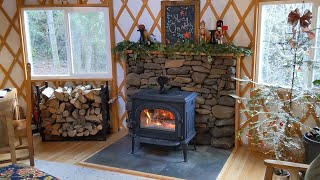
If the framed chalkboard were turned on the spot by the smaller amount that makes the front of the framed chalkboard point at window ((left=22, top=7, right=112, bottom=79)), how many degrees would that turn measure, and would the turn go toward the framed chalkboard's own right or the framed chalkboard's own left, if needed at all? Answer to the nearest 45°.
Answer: approximately 90° to the framed chalkboard's own right

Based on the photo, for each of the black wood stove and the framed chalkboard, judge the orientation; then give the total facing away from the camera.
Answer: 0

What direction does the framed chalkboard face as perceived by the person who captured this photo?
facing the viewer

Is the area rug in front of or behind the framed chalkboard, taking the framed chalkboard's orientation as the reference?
in front

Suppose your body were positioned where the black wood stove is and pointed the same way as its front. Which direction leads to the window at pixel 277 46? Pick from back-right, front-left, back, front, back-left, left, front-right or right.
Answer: back-left

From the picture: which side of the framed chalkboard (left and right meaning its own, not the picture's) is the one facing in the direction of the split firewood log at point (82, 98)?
right

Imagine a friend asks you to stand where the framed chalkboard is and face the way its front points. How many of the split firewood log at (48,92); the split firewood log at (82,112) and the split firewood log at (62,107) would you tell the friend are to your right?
3

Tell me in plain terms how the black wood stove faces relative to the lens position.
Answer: facing the viewer and to the left of the viewer

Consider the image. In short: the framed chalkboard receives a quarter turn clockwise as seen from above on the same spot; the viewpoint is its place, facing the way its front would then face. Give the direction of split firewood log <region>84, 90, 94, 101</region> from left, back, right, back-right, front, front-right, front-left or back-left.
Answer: front

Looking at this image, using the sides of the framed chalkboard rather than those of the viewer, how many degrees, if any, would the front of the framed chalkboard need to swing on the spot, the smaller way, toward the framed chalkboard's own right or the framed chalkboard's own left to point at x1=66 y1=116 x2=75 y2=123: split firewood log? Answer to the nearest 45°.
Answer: approximately 90° to the framed chalkboard's own right

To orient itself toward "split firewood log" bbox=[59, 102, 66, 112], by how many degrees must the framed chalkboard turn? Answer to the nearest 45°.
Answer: approximately 90° to its right
